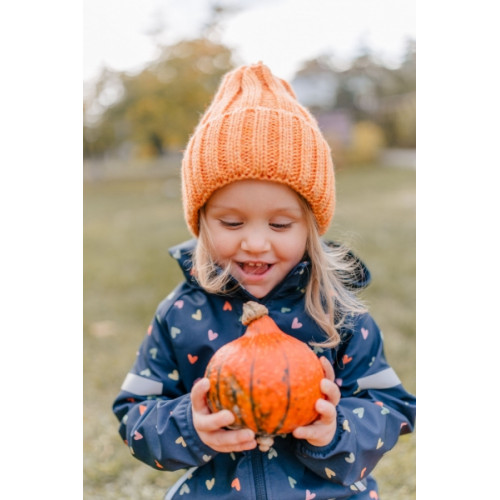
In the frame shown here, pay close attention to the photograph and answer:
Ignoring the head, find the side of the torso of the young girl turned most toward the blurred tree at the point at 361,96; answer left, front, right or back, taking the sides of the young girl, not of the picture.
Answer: back

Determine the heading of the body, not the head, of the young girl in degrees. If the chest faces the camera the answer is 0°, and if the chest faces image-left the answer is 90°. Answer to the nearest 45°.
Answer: approximately 0°

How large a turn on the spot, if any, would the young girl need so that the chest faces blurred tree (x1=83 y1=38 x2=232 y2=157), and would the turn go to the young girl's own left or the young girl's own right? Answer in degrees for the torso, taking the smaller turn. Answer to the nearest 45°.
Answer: approximately 180°
